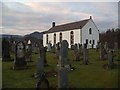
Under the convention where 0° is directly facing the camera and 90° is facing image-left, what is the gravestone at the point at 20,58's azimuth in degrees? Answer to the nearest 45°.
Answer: approximately 0°
